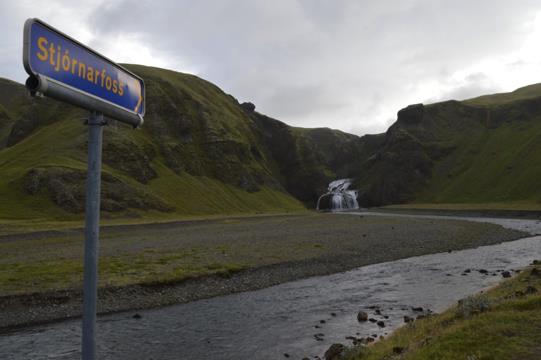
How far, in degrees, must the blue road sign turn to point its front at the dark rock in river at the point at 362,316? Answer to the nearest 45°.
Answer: approximately 90° to its left

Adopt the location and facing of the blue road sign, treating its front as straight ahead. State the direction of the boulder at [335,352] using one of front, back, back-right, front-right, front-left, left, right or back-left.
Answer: left
